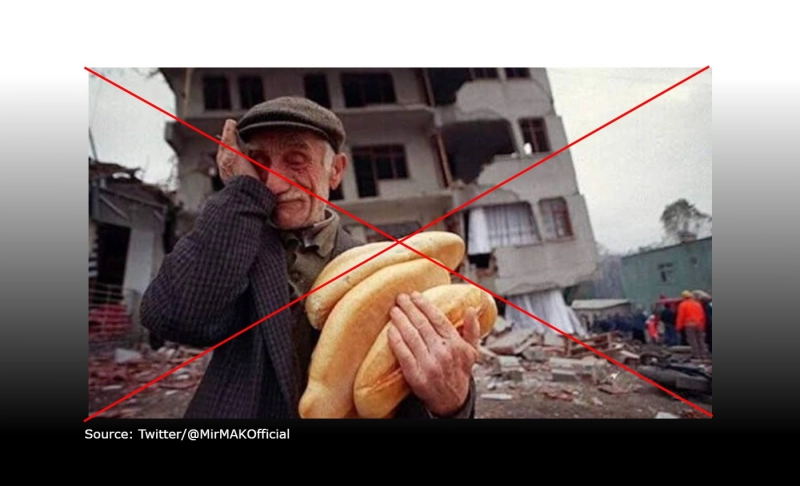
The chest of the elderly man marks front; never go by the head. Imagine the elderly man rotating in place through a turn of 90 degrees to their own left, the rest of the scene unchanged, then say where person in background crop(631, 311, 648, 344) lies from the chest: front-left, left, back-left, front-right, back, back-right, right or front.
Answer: front

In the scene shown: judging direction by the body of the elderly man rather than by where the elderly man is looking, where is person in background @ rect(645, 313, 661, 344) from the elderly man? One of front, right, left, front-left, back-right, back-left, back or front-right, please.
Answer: left

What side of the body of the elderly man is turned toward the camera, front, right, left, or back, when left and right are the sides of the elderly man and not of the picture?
front

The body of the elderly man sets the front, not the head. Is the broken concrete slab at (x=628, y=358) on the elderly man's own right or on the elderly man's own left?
on the elderly man's own left

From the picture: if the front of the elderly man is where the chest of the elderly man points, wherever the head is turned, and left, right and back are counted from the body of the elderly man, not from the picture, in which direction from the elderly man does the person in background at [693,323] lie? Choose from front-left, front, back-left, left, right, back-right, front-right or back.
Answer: left

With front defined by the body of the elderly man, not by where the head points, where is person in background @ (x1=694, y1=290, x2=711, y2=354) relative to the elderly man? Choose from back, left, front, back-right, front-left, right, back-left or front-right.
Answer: left

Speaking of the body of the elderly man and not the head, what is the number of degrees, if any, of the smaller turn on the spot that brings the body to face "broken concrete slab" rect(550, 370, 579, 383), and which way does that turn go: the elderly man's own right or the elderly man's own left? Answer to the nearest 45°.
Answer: approximately 90° to the elderly man's own left
